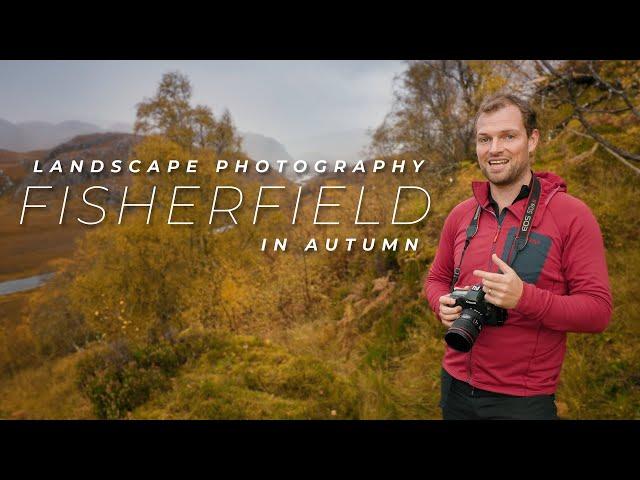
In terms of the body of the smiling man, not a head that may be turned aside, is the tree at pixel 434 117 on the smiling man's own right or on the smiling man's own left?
on the smiling man's own right

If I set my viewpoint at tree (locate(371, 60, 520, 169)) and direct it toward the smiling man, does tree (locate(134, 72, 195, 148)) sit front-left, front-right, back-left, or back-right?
back-right

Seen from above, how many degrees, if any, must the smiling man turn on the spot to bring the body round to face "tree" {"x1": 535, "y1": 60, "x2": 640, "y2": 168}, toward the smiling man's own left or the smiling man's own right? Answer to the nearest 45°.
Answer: approximately 135° to the smiling man's own right

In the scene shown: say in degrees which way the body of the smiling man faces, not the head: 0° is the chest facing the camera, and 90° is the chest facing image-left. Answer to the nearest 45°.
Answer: approximately 45°
